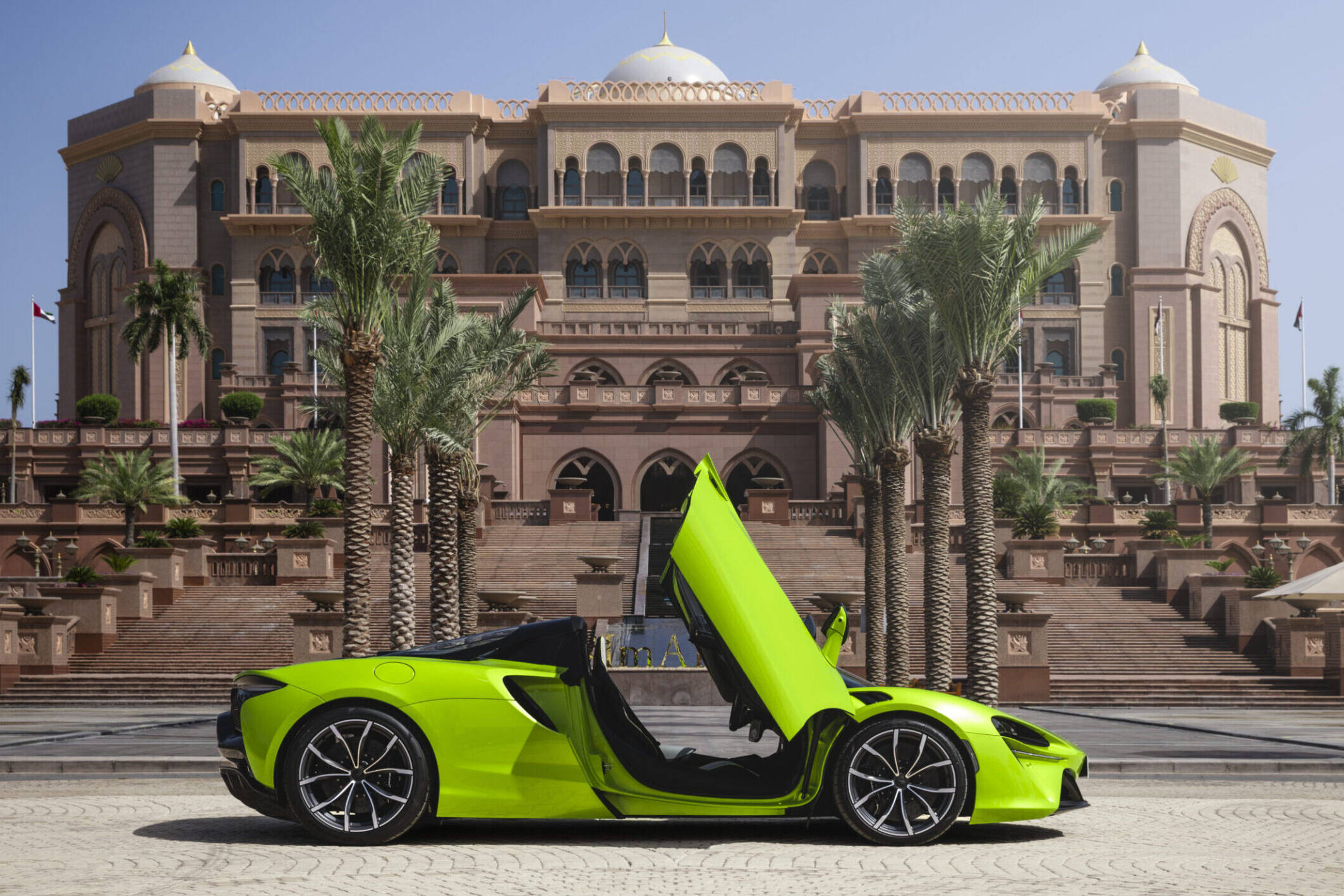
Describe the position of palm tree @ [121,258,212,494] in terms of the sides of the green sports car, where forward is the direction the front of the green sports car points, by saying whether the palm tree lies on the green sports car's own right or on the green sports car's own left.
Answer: on the green sports car's own left

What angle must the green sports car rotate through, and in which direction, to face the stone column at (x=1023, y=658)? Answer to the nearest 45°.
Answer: approximately 90° to its left

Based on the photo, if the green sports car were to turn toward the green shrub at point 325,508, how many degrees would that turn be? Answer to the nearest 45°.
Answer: approximately 90° to its left

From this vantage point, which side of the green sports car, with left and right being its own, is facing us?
right

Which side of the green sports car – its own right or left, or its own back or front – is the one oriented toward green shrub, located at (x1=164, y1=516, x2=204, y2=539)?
left

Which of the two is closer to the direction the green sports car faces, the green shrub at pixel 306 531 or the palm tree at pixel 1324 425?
the palm tree

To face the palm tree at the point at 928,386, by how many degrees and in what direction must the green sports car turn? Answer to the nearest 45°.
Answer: approximately 90° to its left

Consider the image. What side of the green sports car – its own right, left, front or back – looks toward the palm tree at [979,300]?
left

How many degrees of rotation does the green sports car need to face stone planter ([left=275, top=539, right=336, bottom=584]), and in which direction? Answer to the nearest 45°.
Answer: approximately 90° to its left

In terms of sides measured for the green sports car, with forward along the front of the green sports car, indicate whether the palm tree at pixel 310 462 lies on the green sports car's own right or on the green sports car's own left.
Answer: on the green sports car's own left
